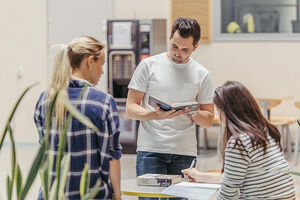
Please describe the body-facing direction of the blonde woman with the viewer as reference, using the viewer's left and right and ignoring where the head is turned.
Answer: facing away from the viewer and to the right of the viewer

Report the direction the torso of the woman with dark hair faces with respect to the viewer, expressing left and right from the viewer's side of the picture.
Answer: facing away from the viewer and to the left of the viewer

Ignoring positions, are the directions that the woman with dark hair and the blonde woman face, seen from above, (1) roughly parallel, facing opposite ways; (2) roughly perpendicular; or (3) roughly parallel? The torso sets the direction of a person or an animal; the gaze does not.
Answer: roughly perpendicular

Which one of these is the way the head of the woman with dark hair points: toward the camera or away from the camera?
away from the camera

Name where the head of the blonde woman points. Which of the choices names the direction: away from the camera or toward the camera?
away from the camera

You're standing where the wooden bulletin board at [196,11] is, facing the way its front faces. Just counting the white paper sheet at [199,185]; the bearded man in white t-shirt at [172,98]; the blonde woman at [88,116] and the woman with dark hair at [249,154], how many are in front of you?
4

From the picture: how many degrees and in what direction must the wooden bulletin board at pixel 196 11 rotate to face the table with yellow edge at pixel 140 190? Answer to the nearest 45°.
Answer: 0° — it already faces it

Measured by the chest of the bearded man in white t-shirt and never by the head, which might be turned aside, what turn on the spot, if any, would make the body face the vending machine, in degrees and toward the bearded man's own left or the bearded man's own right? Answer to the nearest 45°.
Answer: approximately 180°
